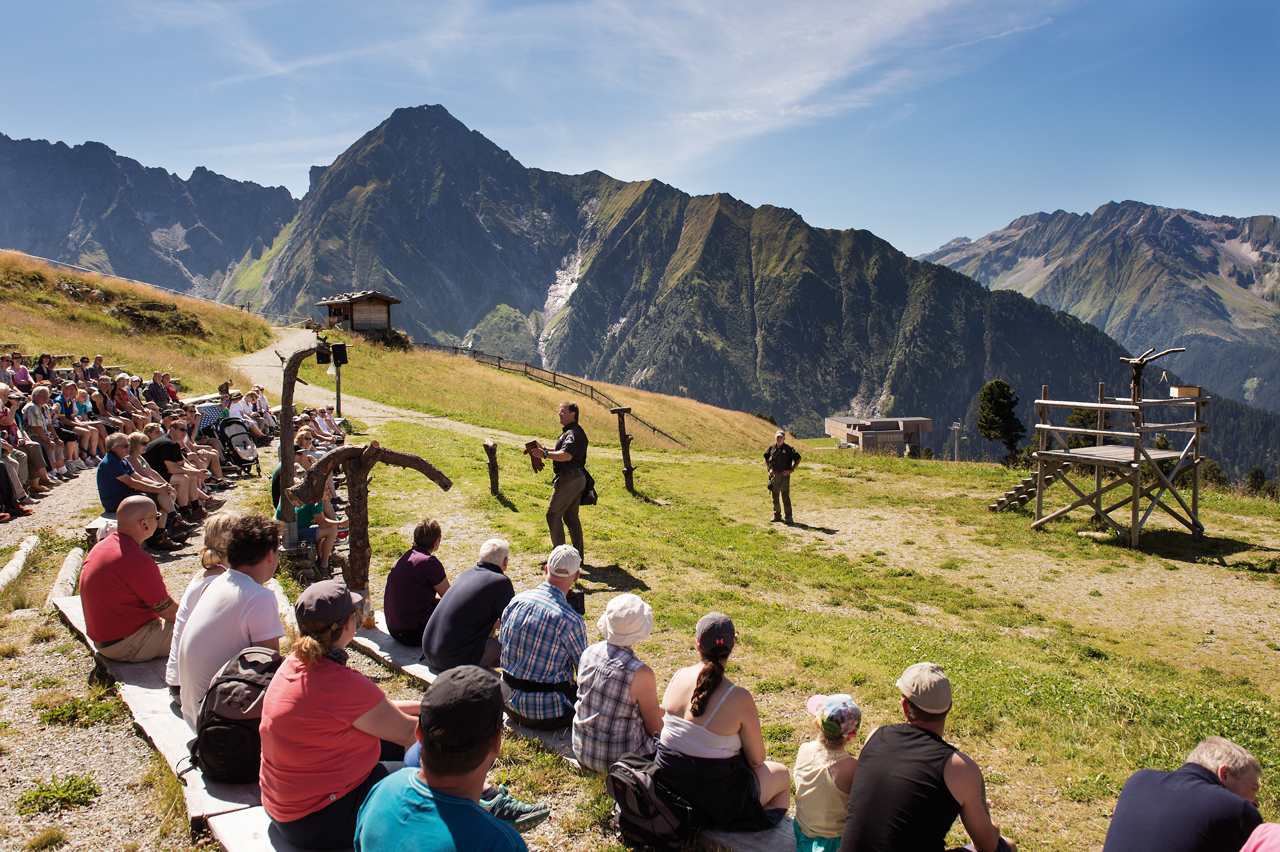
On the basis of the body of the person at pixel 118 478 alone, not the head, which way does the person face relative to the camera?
to the viewer's right

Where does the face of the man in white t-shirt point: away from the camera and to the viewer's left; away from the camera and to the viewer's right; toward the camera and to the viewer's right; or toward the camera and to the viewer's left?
away from the camera and to the viewer's right

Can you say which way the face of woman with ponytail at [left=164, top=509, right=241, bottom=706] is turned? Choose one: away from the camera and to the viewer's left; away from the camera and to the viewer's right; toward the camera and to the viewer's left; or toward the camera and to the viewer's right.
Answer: away from the camera and to the viewer's right

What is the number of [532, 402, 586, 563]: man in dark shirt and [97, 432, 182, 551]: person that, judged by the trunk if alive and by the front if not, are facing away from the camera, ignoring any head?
0

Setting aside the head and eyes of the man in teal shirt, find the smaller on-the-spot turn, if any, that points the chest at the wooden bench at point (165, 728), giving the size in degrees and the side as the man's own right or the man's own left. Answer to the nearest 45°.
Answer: approximately 45° to the man's own left

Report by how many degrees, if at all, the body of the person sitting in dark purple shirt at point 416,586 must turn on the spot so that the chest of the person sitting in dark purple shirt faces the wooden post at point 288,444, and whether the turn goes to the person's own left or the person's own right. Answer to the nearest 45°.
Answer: approximately 90° to the person's own left

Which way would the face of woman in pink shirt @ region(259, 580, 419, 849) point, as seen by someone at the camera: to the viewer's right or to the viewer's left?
to the viewer's right

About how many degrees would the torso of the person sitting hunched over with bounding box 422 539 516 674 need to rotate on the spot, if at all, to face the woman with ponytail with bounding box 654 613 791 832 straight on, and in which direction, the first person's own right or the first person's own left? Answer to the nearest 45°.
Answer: approximately 90° to the first person's own right

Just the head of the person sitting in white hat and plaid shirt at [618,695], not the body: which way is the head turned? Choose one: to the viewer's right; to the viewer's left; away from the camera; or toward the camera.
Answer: away from the camera

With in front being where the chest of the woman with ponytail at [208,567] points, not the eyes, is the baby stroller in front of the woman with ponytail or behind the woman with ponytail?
in front

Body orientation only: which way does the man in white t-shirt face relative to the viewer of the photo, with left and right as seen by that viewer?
facing away from the viewer and to the right of the viewer
